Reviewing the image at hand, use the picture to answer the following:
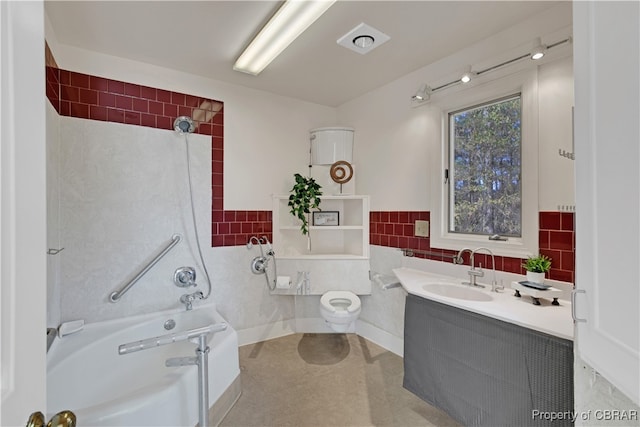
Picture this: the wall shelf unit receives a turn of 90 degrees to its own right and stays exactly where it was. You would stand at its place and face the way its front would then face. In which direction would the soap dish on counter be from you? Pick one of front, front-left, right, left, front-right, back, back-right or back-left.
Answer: back-left

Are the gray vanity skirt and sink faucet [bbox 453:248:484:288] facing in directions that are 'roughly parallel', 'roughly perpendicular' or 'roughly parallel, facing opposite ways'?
roughly parallel

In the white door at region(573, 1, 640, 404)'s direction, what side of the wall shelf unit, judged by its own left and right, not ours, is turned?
front

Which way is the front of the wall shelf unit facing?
toward the camera

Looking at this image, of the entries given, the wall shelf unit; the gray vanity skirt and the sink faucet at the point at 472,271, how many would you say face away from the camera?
0

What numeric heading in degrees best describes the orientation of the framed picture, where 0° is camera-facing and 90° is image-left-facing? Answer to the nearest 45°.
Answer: approximately 0°

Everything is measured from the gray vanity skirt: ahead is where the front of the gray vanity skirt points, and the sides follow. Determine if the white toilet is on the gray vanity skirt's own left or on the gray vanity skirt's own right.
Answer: on the gray vanity skirt's own right

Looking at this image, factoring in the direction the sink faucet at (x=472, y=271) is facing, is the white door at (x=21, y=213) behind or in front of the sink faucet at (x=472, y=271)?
in front

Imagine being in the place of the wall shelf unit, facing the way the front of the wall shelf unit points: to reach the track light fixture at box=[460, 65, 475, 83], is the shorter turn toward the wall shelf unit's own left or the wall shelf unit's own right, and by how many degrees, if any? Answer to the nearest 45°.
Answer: approximately 45° to the wall shelf unit's own left

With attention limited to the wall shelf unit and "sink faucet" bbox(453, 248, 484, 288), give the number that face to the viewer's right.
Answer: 0

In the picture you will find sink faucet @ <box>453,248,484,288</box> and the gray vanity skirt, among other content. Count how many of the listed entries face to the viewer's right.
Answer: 0

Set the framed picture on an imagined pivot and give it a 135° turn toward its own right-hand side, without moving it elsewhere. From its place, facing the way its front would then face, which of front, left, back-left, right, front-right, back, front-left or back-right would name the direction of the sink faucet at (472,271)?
back

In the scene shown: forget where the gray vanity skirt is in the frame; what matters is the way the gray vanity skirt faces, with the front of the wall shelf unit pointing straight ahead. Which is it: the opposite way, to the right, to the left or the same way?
to the right

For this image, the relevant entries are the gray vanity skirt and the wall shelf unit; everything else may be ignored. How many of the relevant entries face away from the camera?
0

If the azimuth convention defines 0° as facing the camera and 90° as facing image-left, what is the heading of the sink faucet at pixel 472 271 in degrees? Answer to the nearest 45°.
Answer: approximately 45°

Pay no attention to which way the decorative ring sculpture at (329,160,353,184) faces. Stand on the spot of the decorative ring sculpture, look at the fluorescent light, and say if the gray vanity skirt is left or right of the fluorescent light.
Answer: left

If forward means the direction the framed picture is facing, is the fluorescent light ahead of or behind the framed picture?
ahead

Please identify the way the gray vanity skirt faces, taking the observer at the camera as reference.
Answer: facing the viewer and to the left of the viewer
